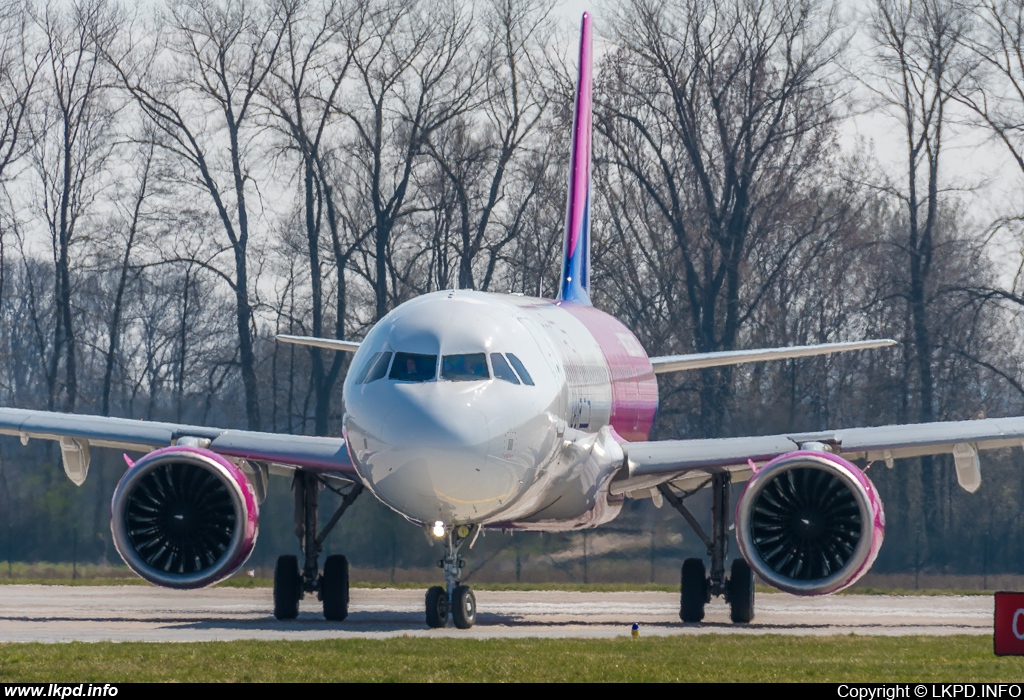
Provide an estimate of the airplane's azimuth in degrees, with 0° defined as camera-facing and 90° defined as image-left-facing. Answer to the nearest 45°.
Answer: approximately 0°

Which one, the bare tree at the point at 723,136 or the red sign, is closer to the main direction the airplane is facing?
the red sign

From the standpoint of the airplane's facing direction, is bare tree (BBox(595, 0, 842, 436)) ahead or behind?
behind

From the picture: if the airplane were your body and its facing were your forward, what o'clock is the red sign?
The red sign is roughly at 11 o'clock from the airplane.

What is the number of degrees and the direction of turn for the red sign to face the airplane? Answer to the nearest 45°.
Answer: approximately 135° to its right

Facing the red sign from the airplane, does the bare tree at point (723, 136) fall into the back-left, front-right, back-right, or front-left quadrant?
back-left

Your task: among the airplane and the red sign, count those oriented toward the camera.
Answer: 2

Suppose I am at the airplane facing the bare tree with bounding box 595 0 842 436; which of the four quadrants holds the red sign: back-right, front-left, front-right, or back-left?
back-right

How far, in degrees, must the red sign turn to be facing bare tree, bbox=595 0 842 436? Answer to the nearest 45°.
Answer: approximately 180°
